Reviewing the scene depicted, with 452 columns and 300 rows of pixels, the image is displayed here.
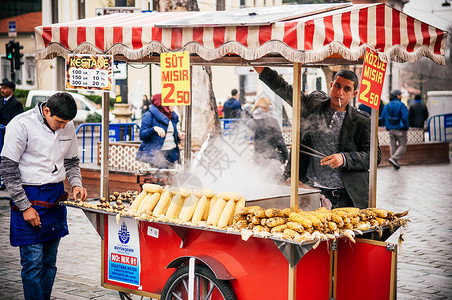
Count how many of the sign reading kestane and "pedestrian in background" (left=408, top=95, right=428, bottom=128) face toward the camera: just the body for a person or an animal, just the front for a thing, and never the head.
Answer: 1

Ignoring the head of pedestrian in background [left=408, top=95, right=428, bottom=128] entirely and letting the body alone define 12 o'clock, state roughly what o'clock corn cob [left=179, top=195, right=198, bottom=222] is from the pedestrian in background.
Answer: The corn cob is roughly at 6 o'clock from the pedestrian in background.

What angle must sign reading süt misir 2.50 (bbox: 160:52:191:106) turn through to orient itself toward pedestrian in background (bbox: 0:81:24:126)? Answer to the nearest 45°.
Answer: approximately 135° to its right

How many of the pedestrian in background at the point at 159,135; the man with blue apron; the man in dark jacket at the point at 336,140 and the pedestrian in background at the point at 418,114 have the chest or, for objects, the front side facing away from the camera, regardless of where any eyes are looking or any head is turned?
1

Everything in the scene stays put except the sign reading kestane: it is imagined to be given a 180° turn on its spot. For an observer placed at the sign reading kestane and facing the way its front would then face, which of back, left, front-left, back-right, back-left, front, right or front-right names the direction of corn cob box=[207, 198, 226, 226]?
back-right

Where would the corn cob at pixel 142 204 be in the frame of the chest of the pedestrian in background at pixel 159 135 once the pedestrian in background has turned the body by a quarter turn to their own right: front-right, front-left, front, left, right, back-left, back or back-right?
front-left

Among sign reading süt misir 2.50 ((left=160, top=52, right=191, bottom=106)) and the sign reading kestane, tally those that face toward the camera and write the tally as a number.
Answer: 2

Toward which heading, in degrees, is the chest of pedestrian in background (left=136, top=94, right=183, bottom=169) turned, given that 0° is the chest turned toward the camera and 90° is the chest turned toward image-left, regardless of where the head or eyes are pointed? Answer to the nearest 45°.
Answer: approximately 315°

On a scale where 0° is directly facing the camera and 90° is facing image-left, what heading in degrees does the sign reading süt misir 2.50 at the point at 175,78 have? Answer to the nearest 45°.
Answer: approximately 0°

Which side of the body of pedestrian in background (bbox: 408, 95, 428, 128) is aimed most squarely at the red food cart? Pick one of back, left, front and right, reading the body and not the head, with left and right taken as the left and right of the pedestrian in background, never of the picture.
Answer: back

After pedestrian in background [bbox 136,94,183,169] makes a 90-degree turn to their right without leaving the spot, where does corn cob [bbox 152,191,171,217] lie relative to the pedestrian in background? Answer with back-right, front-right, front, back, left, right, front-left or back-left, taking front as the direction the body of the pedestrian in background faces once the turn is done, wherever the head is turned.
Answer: front-left

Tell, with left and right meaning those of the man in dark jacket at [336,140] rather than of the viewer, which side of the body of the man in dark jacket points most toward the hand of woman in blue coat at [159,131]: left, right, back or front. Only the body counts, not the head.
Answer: right

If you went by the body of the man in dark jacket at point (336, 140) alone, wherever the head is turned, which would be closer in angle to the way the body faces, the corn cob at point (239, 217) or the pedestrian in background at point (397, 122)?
the corn cob

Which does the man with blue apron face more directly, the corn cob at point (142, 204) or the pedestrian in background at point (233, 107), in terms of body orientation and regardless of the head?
the corn cob
